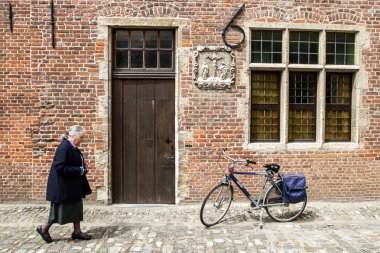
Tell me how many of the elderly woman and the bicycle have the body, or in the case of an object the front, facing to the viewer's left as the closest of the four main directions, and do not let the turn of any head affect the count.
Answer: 1

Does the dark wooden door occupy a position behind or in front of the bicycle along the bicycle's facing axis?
in front

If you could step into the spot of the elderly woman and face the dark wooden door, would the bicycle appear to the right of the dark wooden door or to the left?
right

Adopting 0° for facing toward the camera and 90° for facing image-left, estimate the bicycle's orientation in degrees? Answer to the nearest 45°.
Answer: approximately 90°

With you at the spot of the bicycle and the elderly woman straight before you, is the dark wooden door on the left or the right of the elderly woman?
right

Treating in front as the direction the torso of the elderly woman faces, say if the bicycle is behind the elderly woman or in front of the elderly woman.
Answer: in front

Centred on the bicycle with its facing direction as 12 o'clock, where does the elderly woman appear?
The elderly woman is roughly at 11 o'clock from the bicycle.

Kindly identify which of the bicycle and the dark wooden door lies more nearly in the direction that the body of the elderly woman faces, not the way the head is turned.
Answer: the bicycle
